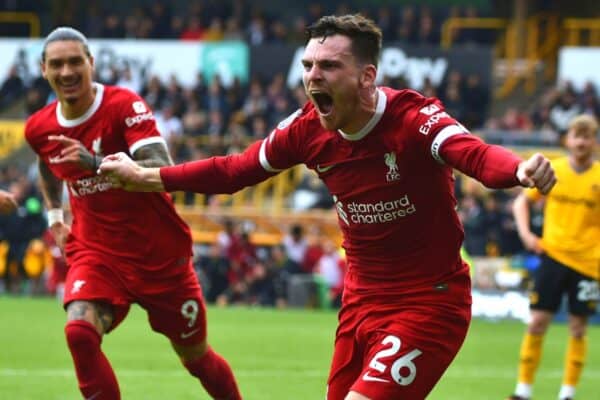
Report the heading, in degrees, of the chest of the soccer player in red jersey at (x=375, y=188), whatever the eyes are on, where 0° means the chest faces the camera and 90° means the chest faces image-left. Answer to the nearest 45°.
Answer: approximately 45°

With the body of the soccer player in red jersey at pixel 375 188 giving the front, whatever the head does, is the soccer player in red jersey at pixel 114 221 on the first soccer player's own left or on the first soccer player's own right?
on the first soccer player's own right

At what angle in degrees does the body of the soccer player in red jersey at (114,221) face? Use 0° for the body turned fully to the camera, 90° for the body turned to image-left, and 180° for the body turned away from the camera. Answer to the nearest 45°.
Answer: approximately 45°
